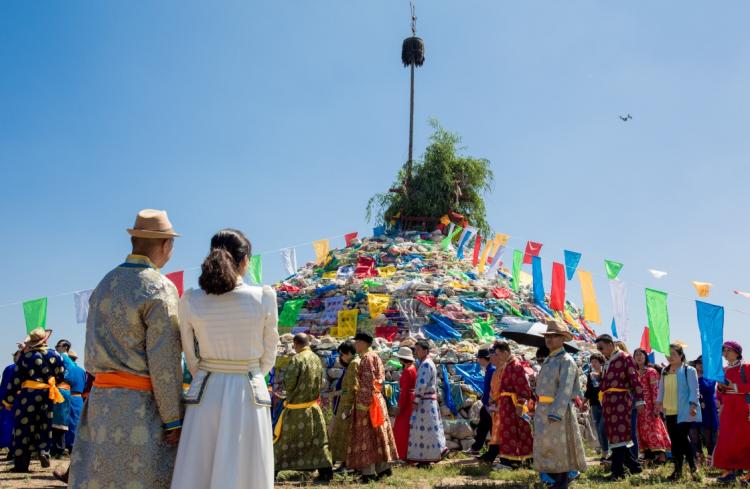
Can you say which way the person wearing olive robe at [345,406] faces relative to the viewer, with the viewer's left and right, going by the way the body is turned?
facing to the left of the viewer

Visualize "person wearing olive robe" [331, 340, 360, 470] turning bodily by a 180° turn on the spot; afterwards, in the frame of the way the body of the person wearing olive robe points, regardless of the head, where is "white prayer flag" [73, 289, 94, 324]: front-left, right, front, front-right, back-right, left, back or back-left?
back-left

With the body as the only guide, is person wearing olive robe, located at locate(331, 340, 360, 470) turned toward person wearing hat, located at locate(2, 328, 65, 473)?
yes

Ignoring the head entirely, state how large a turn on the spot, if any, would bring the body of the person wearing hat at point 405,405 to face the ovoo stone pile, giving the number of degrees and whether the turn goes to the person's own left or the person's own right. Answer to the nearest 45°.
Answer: approximately 90° to the person's own right

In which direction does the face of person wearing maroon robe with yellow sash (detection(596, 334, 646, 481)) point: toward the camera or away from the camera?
toward the camera

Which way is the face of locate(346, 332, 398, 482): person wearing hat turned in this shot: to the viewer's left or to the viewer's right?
to the viewer's left

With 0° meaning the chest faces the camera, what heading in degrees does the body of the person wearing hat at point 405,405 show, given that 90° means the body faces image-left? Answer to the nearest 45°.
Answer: approximately 90°

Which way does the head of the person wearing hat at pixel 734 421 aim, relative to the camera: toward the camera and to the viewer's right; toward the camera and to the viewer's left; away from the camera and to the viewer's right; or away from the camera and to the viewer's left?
toward the camera and to the viewer's left

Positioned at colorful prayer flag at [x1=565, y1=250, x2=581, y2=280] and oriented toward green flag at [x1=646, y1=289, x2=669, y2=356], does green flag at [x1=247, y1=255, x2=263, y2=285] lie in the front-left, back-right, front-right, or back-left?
back-right

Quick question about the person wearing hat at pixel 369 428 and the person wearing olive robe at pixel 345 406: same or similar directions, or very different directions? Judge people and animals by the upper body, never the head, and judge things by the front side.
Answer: same or similar directions

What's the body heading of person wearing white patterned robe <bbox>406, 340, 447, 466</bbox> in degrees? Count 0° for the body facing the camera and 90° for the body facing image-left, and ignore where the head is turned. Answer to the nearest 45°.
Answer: approximately 90°
